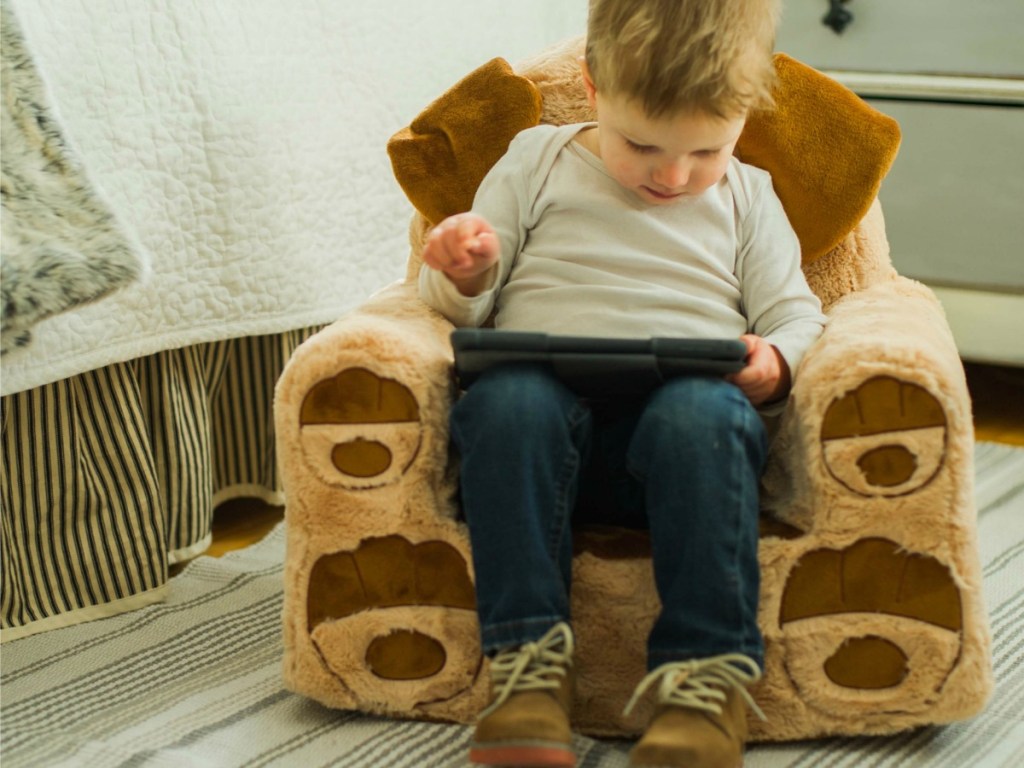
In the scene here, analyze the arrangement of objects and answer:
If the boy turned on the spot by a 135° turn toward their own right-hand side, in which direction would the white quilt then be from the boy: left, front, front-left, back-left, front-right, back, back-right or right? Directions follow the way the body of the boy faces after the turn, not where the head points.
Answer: front

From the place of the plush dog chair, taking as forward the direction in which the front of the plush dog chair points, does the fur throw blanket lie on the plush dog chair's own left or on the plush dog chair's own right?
on the plush dog chair's own right

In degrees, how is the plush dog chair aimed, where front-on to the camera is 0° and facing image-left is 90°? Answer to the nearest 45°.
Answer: approximately 0°

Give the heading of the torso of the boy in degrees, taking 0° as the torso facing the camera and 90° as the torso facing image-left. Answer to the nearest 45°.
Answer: approximately 0°

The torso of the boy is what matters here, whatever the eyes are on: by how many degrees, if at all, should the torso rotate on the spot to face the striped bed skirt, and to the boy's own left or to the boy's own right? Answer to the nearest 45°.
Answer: approximately 90° to the boy's own right
